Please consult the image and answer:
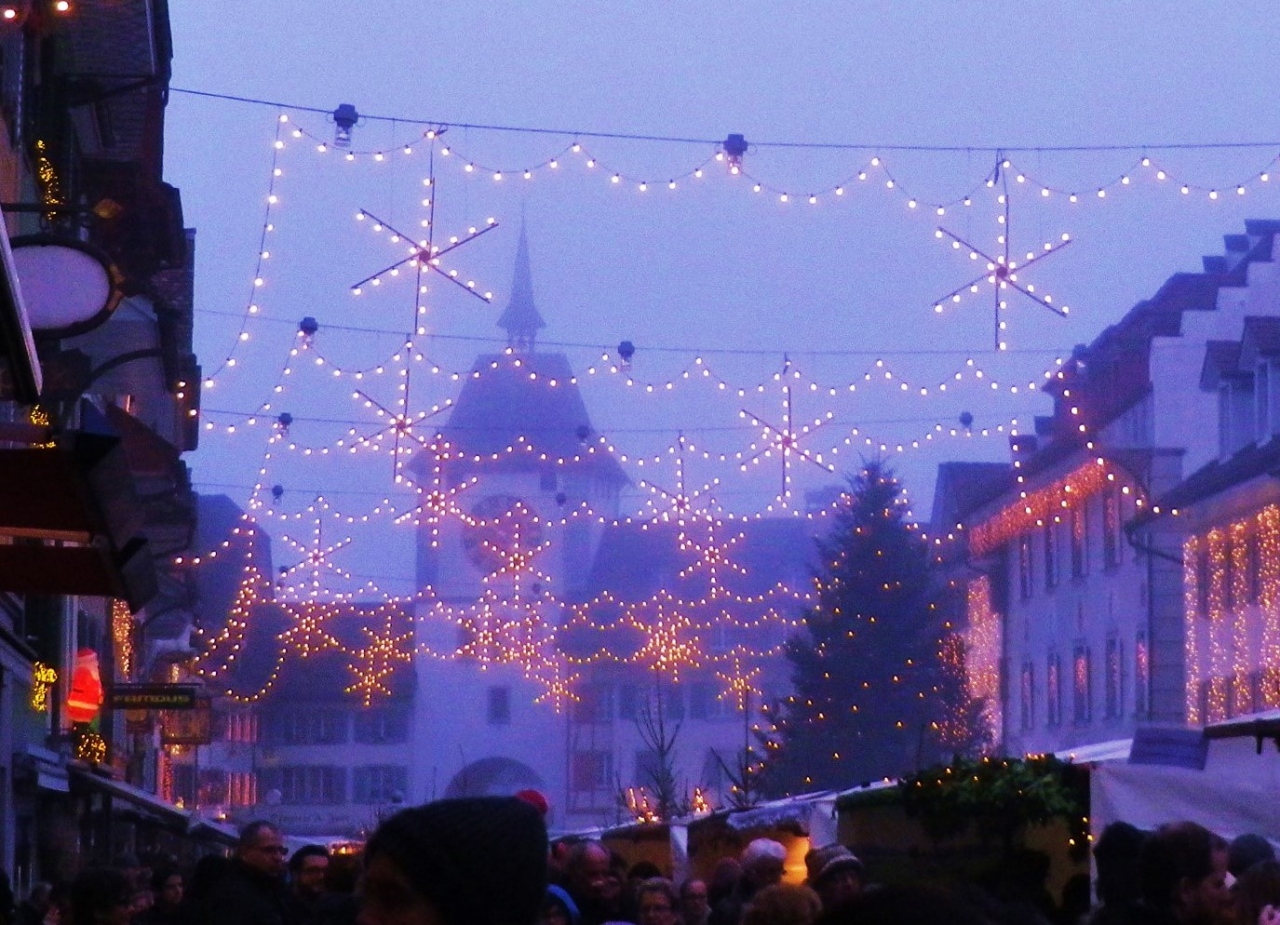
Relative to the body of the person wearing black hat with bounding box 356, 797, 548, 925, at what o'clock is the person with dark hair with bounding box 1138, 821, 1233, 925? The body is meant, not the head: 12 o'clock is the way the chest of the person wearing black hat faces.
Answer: The person with dark hair is roughly at 4 o'clock from the person wearing black hat.

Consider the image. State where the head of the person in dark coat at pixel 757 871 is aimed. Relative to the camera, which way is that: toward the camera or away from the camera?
away from the camera

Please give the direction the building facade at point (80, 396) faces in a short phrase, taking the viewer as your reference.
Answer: facing to the right of the viewer

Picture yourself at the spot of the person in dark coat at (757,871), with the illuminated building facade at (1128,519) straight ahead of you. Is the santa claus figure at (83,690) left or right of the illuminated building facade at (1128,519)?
left
